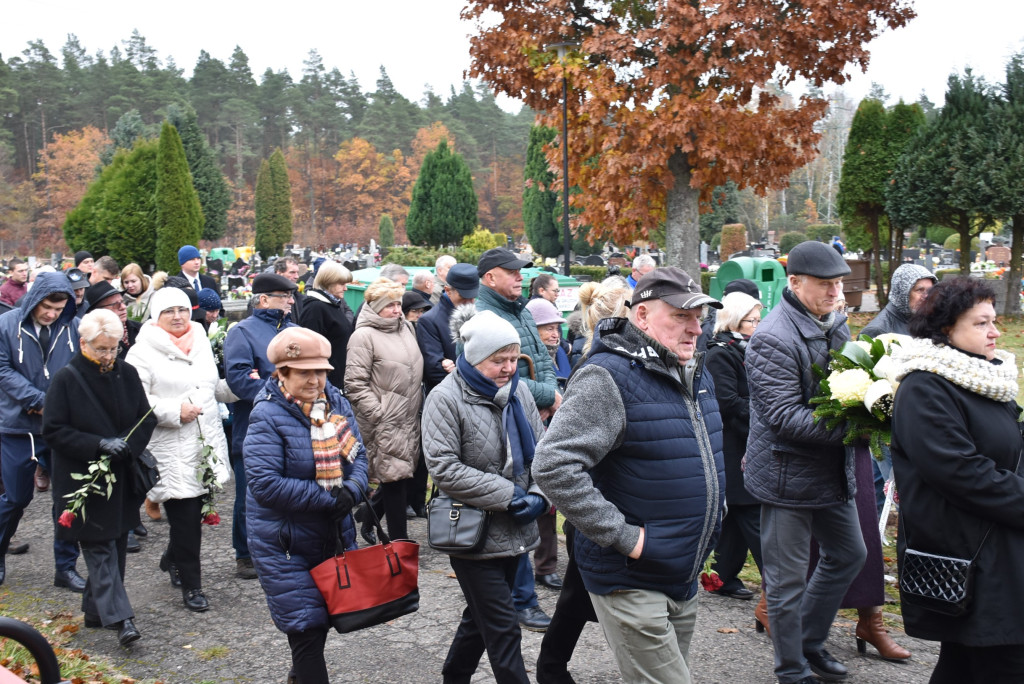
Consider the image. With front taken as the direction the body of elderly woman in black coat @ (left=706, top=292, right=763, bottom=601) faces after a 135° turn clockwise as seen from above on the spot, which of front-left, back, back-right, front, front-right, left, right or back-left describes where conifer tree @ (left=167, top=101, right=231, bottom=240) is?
right

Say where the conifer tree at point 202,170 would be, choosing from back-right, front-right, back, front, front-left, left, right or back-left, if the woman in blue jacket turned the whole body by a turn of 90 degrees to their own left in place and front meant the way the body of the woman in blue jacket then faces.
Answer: front-left
